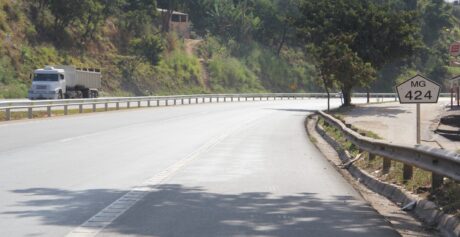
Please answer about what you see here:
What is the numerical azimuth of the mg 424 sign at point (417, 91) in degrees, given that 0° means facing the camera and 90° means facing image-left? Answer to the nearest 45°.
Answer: approximately 0°

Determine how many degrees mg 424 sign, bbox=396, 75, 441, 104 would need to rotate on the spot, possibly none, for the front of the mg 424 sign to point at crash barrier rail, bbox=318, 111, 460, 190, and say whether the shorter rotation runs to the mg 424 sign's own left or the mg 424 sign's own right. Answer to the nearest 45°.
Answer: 0° — it already faces it

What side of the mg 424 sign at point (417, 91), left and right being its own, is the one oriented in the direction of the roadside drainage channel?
front
